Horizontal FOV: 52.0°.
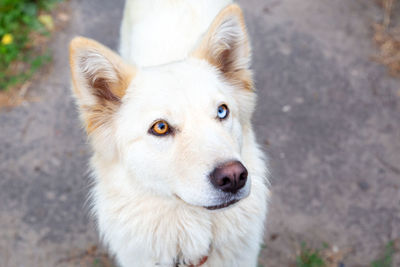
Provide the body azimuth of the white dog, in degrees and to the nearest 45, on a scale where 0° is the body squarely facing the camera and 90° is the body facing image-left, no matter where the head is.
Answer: approximately 0°

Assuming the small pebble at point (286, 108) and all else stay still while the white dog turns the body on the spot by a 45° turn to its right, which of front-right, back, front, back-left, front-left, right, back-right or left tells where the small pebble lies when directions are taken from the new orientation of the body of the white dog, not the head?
back
